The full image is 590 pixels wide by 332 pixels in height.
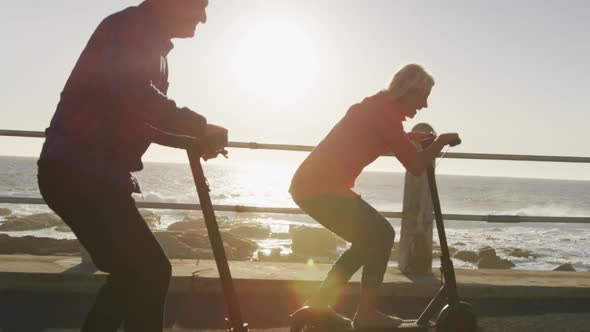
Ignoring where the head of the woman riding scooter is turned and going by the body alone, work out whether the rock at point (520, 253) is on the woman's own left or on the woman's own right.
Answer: on the woman's own left

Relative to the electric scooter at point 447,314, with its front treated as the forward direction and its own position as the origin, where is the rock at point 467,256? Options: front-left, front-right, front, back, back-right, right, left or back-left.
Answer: left

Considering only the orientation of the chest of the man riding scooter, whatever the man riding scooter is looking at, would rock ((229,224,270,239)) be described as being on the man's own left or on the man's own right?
on the man's own left

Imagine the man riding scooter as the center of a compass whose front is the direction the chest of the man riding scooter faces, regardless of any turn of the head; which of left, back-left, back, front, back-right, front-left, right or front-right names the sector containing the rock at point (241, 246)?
left

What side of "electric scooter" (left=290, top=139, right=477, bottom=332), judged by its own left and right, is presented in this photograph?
right

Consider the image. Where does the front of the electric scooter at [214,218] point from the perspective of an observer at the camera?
facing to the right of the viewer

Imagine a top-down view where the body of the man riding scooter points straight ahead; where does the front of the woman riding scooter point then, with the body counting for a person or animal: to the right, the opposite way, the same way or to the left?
the same way

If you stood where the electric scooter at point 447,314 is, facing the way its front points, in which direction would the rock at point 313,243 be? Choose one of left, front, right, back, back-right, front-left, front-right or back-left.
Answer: left

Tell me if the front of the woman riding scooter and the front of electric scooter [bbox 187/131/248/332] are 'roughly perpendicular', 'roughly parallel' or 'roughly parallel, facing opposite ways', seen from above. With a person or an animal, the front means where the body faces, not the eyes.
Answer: roughly parallel

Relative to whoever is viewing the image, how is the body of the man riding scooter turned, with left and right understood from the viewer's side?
facing to the right of the viewer

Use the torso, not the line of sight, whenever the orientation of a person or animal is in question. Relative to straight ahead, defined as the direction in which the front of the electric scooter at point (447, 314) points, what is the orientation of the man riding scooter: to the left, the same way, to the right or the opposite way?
the same way

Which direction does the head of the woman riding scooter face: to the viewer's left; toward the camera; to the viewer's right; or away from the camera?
to the viewer's right

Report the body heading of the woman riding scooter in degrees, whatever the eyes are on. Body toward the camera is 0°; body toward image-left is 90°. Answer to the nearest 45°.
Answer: approximately 270°

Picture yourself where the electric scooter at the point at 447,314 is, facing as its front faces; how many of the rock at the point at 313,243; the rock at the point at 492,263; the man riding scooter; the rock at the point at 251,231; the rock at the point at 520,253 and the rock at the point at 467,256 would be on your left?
5

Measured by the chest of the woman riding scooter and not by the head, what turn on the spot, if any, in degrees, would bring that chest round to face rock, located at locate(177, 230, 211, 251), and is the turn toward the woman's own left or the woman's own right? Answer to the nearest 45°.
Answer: approximately 90° to the woman's own left

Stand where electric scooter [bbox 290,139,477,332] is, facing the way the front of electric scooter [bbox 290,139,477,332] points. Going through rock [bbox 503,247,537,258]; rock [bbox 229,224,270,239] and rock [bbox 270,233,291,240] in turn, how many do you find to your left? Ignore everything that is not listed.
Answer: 3

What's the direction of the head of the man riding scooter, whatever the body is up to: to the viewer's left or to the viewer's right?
to the viewer's right
